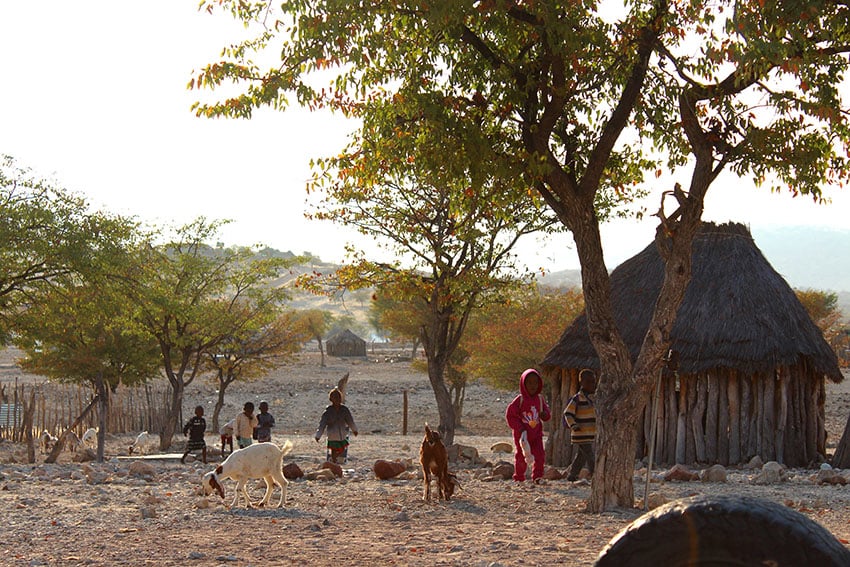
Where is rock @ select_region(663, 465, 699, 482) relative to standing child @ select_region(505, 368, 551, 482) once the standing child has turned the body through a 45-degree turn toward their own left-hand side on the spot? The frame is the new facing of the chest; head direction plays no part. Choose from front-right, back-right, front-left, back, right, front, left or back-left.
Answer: left

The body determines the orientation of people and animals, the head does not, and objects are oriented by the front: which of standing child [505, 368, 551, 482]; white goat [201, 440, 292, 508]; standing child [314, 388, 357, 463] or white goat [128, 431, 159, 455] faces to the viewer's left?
white goat [201, 440, 292, 508]

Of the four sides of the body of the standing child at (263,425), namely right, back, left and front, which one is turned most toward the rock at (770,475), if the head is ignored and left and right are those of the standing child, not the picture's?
left

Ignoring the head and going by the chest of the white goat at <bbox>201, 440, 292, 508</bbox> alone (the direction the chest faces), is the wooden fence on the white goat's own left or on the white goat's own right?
on the white goat's own right

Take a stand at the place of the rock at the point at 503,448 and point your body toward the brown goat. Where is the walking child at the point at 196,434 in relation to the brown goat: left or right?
right

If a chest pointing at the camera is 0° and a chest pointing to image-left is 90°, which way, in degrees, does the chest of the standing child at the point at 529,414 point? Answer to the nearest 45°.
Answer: approximately 0°

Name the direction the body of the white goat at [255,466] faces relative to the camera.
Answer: to the viewer's left

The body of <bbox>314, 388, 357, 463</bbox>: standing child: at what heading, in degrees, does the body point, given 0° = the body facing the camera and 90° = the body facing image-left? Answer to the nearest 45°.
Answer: approximately 0°

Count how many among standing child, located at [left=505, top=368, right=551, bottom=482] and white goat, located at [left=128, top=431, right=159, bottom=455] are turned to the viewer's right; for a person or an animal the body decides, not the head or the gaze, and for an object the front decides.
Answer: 1

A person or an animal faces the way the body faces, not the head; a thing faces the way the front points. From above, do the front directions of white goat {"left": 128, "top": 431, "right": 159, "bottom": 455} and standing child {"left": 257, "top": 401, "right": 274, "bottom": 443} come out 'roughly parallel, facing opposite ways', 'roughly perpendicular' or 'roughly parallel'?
roughly perpendicular

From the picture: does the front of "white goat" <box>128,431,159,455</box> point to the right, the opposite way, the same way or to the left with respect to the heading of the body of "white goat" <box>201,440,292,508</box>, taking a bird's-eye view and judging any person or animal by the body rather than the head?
the same way

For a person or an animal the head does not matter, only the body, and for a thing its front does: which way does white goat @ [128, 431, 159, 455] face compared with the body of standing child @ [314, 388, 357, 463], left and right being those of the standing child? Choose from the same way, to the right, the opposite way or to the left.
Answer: to the right
